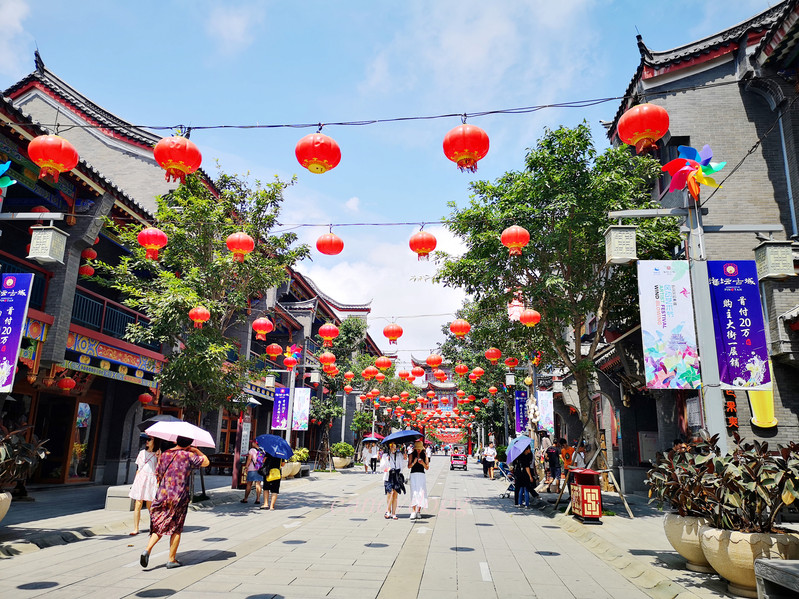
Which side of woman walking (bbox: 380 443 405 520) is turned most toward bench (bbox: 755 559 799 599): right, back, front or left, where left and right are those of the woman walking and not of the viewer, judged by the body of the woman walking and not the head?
front

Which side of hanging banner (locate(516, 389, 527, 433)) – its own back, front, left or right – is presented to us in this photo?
front

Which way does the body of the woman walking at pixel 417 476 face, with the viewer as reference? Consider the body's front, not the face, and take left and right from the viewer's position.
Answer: facing the viewer

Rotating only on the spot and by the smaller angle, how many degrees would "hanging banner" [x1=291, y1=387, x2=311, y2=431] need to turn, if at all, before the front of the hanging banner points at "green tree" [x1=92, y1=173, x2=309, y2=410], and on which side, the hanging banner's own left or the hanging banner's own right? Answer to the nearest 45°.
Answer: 0° — it already faces it

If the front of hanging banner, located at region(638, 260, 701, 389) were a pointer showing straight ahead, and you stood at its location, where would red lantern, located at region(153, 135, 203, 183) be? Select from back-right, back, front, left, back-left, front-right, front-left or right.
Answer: front-right

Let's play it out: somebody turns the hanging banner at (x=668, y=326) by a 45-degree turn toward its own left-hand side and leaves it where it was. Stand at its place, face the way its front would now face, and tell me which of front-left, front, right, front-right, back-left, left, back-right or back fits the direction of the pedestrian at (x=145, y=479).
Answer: back-right

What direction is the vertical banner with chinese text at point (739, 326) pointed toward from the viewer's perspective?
toward the camera

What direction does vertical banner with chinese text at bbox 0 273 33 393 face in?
toward the camera

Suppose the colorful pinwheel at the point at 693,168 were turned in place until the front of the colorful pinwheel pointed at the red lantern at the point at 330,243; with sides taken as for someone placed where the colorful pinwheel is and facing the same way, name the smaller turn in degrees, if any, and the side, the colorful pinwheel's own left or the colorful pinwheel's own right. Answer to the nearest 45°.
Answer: approximately 90° to the colorful pinwheel's own right

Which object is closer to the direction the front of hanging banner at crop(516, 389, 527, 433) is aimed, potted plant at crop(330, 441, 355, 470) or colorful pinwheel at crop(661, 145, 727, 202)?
the colorful pinwheel
